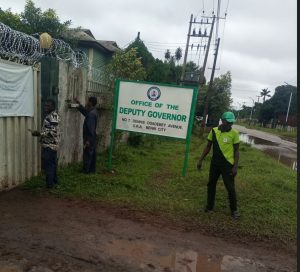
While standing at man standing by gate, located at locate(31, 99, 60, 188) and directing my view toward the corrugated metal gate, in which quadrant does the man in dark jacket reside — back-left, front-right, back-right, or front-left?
back-right

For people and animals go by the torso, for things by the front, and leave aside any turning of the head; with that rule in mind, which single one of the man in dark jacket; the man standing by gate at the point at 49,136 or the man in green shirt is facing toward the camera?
the man in green shirt

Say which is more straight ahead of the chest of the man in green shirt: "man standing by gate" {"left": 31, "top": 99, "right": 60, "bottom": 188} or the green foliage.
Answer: the man standing by gate

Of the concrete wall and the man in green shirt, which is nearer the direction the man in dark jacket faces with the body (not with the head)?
the concrete wall

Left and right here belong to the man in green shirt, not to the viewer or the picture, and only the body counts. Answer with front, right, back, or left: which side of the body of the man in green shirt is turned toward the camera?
front

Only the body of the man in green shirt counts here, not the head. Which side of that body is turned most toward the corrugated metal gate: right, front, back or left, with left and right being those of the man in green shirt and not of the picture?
right

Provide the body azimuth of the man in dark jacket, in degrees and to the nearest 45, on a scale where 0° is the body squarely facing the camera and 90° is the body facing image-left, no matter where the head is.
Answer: approximately 90°
